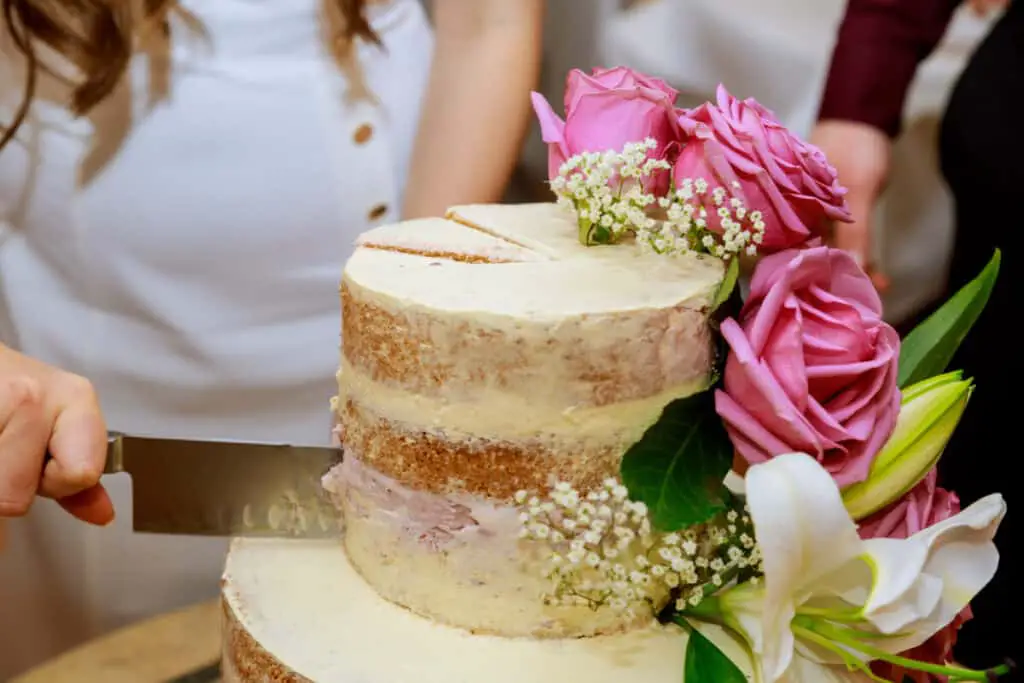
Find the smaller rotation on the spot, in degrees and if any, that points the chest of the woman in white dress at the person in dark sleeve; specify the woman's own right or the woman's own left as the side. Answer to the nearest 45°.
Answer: approximately 45° to the woman's own left

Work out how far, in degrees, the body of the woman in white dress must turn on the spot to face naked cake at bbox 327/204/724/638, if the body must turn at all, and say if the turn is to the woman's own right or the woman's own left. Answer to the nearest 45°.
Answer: approximately 45° to the woman's own right

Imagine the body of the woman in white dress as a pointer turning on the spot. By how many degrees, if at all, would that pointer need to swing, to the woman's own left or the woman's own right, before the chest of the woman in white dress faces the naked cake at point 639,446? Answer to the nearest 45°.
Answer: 0° — they already face it

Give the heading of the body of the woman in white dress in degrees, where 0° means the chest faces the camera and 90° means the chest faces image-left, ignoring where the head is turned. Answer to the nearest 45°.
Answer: approximately 315°
